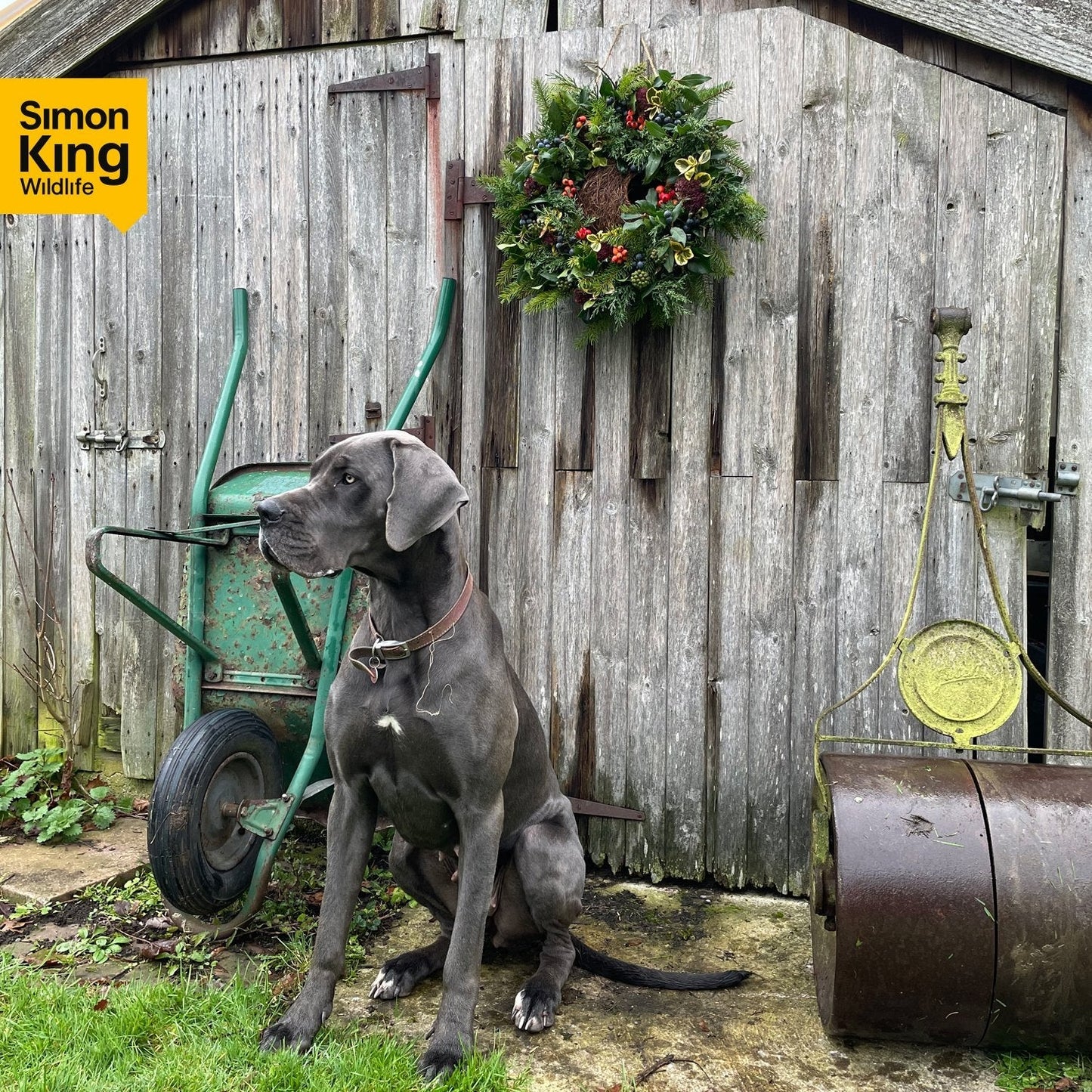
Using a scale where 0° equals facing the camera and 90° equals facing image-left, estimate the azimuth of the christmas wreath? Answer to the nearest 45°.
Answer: approximately 0°

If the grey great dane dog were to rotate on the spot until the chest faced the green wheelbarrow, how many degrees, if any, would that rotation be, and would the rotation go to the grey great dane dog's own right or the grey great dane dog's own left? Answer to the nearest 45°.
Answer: approximately 90° to the grey great dane dog's own right

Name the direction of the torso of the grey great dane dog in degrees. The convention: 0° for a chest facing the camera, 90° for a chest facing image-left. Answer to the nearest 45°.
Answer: approximately 45°
